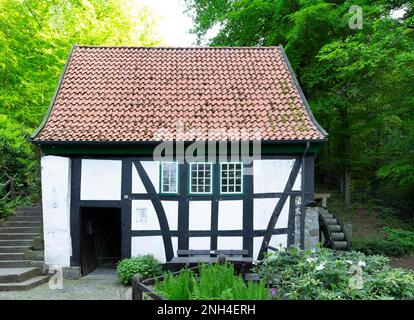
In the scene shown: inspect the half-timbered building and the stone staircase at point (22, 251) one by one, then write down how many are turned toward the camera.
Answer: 2

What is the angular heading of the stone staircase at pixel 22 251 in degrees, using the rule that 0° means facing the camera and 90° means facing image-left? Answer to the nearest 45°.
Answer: approximately 0°

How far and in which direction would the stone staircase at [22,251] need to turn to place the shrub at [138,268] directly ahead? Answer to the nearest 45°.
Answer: approximately 45° to its left

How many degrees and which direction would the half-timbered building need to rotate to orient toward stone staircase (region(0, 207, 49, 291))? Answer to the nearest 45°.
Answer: approximately 90° to its right

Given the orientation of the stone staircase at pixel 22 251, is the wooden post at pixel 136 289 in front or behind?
in front

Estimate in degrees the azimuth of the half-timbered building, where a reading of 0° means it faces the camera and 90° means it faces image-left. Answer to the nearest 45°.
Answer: approximately 0°

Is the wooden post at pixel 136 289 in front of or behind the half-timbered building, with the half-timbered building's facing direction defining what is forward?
in front

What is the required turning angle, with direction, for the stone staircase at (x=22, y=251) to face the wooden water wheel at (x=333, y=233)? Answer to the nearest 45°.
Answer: approximately 90° to its left

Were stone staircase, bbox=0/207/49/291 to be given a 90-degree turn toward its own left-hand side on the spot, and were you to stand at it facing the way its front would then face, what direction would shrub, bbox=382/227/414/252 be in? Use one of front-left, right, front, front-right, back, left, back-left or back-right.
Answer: front
